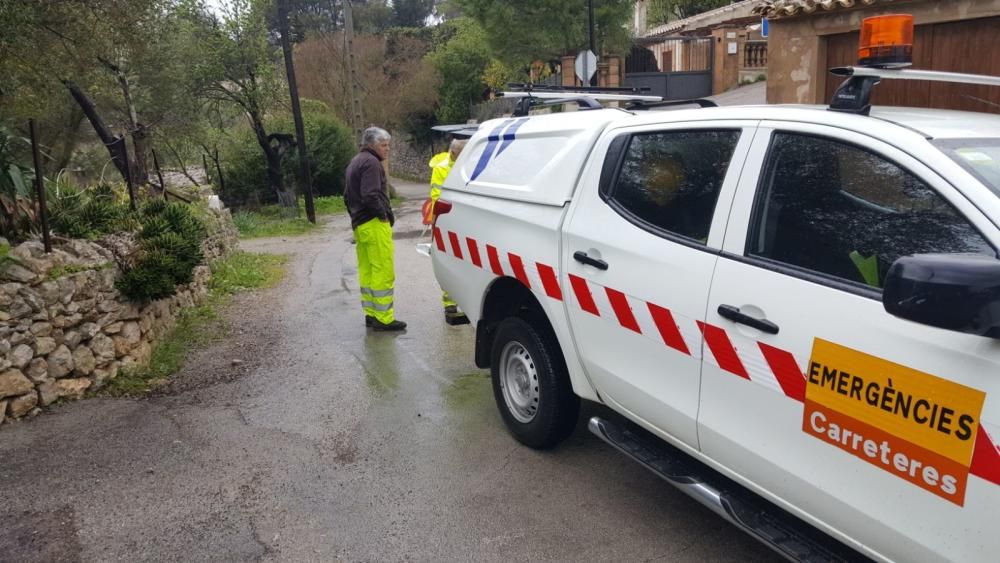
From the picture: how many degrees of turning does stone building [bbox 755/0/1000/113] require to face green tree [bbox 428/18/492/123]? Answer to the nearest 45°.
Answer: approximately 90° to its right

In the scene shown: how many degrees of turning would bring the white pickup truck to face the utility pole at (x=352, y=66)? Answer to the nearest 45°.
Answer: approximately 180°

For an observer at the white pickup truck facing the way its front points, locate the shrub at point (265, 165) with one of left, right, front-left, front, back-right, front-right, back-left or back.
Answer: back

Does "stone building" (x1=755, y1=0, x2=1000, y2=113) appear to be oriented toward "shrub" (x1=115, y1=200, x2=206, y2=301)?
yes

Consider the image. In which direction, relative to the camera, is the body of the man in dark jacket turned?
to the viewer's right

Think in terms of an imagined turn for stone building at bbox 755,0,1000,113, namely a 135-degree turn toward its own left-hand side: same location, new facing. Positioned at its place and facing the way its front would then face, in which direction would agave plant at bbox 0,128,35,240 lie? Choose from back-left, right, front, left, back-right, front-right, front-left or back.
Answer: back-right

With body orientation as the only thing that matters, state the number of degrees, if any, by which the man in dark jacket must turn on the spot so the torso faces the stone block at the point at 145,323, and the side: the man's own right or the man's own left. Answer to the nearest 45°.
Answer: approximately 180°

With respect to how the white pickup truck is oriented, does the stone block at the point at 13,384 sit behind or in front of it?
behind

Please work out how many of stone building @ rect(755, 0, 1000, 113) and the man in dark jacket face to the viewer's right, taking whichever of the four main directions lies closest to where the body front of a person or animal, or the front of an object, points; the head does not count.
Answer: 1

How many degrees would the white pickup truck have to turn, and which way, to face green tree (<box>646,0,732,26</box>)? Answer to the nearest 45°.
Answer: approximately 135° to its left

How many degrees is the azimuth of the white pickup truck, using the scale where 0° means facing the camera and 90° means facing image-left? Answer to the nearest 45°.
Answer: approximately 315°

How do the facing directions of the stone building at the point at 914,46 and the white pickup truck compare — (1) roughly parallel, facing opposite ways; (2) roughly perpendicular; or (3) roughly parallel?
roughly perpendicular

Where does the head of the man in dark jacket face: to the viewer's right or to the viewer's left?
to the viewer's right

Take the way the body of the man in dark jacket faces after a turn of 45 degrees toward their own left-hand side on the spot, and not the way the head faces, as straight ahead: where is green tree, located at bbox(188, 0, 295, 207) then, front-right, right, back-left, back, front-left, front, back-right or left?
front-left

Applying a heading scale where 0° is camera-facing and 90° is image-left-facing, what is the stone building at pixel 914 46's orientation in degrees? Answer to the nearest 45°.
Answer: approximately 45°

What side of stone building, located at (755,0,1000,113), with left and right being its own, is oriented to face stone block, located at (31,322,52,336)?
front

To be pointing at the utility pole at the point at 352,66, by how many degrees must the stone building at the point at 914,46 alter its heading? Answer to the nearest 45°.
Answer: approximately 90° to its right
